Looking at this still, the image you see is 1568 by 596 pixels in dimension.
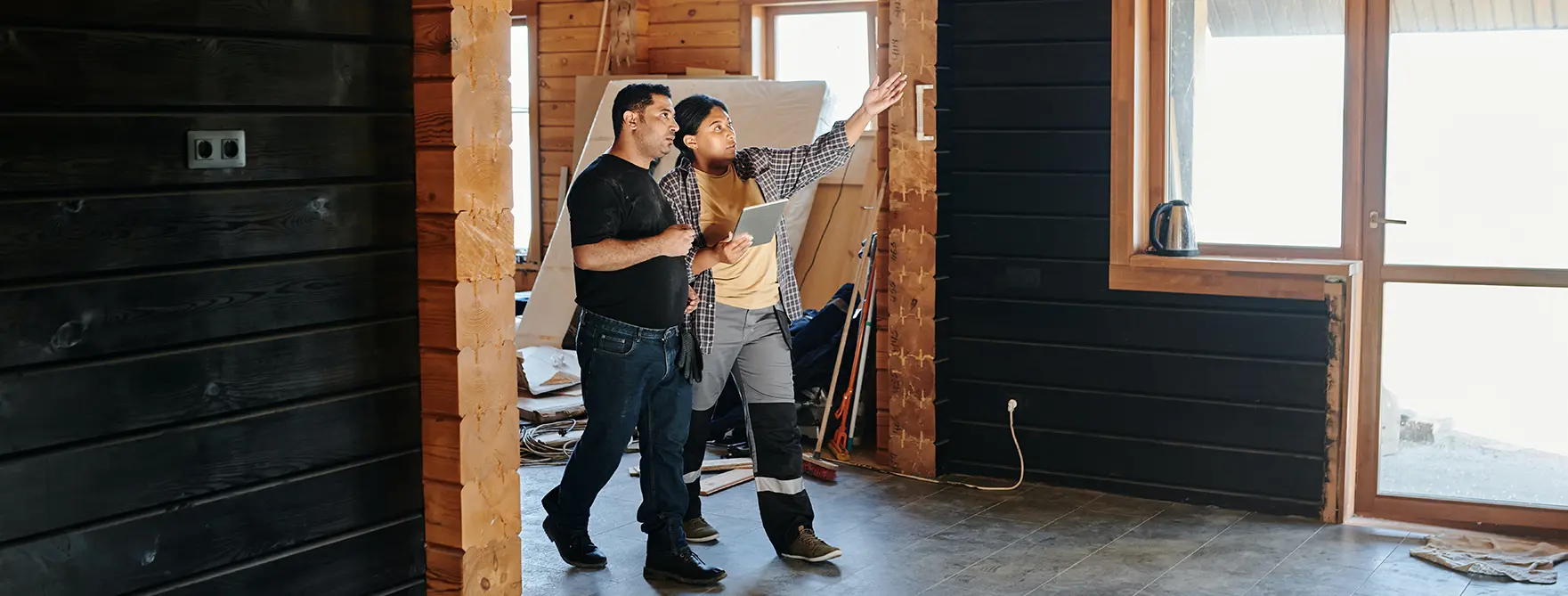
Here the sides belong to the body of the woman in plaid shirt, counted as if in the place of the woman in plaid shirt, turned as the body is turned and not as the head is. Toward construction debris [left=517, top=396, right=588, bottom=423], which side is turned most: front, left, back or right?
back

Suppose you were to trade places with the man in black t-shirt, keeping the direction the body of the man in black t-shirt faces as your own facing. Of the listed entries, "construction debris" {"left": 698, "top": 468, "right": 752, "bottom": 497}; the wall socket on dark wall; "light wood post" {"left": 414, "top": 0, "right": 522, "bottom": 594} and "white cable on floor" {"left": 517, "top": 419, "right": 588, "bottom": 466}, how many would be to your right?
2

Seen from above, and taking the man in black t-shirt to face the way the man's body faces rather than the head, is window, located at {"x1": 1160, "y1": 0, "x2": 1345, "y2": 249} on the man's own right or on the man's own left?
on the man's own left

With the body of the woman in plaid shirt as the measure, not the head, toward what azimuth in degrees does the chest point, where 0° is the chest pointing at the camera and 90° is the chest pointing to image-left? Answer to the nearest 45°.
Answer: approximately 315°

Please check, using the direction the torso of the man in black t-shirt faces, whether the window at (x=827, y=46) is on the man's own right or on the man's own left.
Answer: on the man's own left

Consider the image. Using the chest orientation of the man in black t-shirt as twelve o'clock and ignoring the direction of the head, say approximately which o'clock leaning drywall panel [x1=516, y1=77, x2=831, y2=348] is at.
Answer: The leaning drywall panel is roughly at 8 o'clock from the man in black t-shirt.

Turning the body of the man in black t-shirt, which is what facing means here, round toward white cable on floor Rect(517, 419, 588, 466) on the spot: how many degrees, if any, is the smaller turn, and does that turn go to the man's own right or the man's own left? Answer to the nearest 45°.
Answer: approximately 135° to the man's own left

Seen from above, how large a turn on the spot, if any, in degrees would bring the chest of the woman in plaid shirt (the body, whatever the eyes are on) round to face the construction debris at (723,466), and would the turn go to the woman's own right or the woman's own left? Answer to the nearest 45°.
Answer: approximately 135° to the woman's own left

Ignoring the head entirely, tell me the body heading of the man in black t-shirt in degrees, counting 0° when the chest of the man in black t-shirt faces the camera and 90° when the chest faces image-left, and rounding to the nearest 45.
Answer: approximately 315°

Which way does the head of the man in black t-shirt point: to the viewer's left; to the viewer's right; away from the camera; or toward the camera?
to the viewer's right
